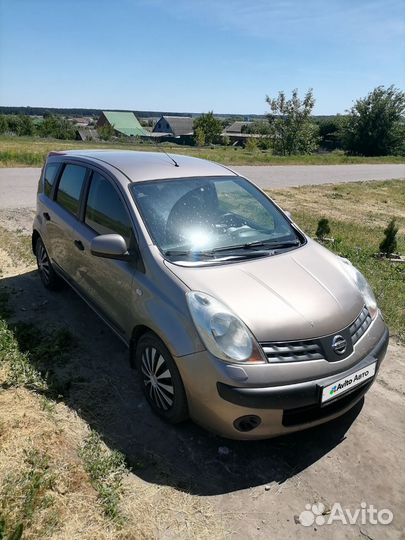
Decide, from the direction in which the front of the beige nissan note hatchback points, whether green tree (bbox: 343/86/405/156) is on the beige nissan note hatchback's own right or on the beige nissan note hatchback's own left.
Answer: on the beige nissan note hatchback's own left

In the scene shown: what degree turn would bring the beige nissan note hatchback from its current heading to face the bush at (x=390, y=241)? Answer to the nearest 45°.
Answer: approximately 90° to its left

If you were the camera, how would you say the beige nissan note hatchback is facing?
facing the viewer and to the right of the viewer

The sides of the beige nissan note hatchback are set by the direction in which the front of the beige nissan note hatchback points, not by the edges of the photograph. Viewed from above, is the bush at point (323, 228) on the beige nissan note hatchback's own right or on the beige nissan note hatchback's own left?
on the beige nissan note hatchback's own left

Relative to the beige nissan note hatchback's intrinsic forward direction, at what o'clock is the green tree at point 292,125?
The green tree is roughly at 8 o'clock from the beige nissan note hatchback.
